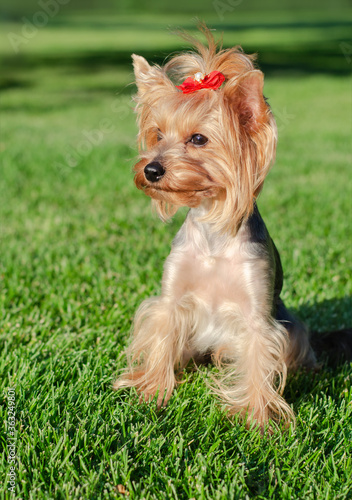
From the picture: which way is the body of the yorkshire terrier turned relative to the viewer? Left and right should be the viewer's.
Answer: facing the viewer and to the left of the viewer
